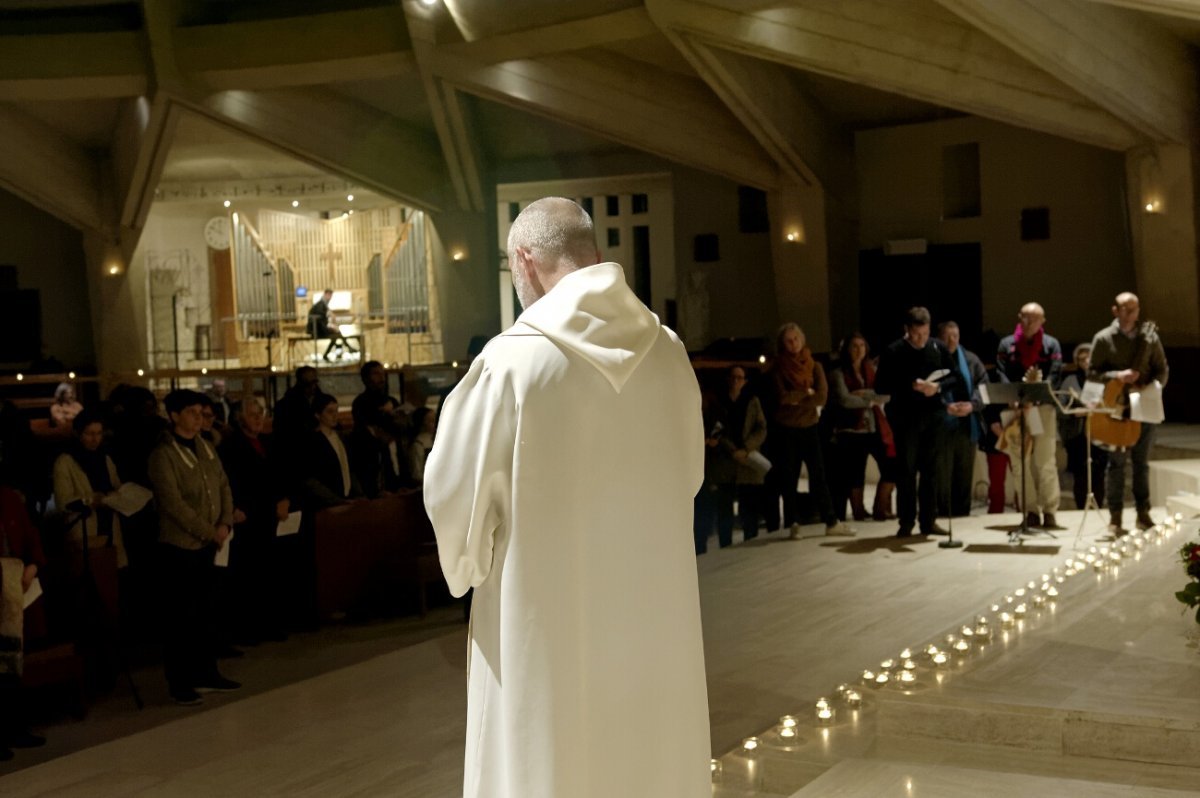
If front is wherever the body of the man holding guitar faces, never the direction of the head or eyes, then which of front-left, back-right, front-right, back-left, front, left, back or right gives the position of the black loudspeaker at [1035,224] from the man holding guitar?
back

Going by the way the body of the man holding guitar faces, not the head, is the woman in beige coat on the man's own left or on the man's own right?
on the man's own right

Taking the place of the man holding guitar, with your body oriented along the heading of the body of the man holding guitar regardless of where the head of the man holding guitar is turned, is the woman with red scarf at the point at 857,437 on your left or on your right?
on your right

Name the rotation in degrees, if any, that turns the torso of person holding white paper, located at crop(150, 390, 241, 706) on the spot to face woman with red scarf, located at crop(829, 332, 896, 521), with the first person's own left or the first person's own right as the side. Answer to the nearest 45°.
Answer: approximately 90° to the first person's own left

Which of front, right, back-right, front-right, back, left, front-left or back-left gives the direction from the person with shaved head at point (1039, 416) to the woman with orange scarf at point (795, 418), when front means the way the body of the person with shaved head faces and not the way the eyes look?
right

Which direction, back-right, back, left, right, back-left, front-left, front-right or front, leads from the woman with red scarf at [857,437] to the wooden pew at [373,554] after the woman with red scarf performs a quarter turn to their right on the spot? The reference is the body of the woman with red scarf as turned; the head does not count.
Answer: front

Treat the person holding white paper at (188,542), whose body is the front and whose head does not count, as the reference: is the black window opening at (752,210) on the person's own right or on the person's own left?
on the person's own left

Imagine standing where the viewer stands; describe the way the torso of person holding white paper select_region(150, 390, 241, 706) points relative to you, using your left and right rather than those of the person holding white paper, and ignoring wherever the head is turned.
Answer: facing the viewer and to the right of the viewer

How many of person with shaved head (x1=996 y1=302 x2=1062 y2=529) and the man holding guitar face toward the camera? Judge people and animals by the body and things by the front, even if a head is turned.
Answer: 2
